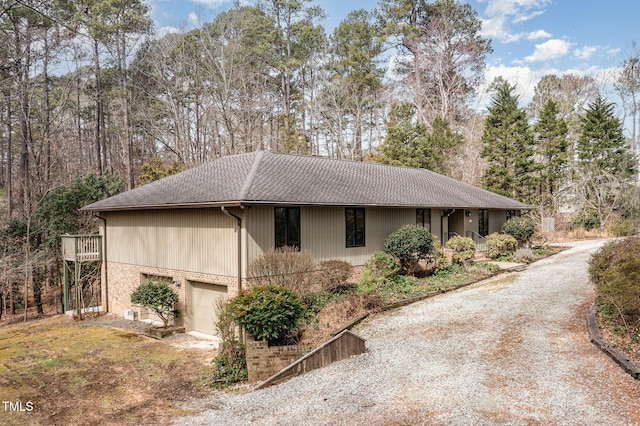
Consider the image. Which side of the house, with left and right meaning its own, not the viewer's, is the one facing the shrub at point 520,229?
left

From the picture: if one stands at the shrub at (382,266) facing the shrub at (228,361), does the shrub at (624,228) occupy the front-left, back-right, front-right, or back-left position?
back-left

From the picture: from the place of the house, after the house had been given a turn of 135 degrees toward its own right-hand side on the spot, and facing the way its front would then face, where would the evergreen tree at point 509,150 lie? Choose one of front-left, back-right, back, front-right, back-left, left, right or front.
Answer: back-right

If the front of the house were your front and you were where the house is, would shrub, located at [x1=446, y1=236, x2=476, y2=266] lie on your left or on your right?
on your left

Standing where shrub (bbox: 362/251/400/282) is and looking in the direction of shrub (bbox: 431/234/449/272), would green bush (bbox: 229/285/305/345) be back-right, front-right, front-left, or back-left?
back-right

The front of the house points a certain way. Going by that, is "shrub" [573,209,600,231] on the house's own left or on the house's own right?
on the house's own left

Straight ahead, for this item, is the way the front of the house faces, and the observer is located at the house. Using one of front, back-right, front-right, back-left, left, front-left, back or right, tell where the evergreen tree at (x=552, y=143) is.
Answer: left

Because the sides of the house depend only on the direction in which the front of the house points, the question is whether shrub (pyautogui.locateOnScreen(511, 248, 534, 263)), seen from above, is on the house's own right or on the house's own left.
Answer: on the house's own left

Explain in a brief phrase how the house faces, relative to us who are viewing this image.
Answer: facing the viewer and to the right of the viewer

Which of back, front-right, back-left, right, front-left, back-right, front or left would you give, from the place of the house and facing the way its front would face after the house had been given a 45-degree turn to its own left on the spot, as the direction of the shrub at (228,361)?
right

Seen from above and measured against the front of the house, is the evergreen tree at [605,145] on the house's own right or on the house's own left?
on the house's own left

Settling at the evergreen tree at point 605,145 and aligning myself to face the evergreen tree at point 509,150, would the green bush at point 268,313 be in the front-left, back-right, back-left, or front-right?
front-left

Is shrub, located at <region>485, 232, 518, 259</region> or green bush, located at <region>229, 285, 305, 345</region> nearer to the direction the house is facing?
the green bush

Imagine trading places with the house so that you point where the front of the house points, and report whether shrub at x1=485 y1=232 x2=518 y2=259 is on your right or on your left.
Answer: on your left

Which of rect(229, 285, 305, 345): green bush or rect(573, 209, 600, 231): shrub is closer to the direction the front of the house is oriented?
the green bush

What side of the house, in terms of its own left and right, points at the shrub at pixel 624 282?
front
